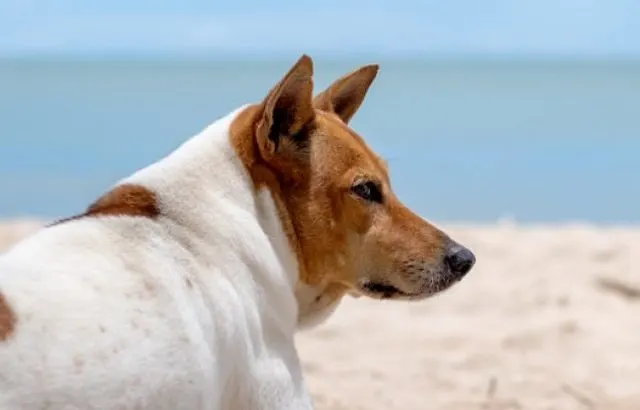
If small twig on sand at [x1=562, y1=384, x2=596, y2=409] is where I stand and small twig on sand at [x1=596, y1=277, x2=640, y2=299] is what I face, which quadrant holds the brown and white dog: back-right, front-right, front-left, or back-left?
back-left

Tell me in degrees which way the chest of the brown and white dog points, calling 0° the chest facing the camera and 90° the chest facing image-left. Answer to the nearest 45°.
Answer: approximately 270°

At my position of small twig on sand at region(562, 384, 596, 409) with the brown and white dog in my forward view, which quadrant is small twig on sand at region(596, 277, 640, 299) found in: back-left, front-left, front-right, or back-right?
back-right
